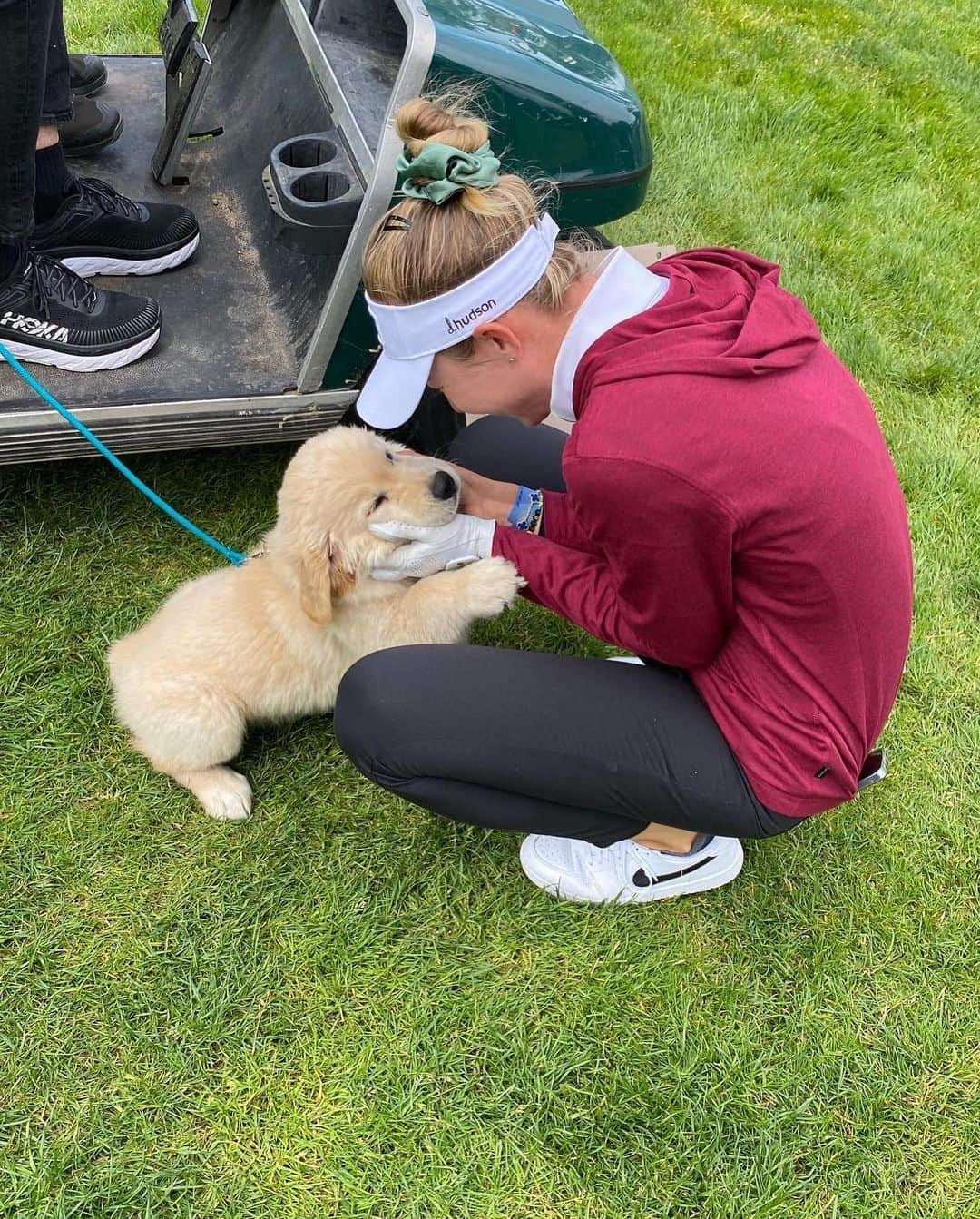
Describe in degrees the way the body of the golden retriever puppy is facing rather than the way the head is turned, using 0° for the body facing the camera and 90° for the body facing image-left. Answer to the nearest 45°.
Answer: approximately 270°

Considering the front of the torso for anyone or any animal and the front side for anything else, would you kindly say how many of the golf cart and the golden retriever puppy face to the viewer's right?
2

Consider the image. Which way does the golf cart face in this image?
to the viewer's right

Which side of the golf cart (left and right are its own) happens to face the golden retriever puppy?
right

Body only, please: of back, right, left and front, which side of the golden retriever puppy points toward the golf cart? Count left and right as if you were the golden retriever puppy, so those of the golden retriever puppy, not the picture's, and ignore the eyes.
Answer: left
